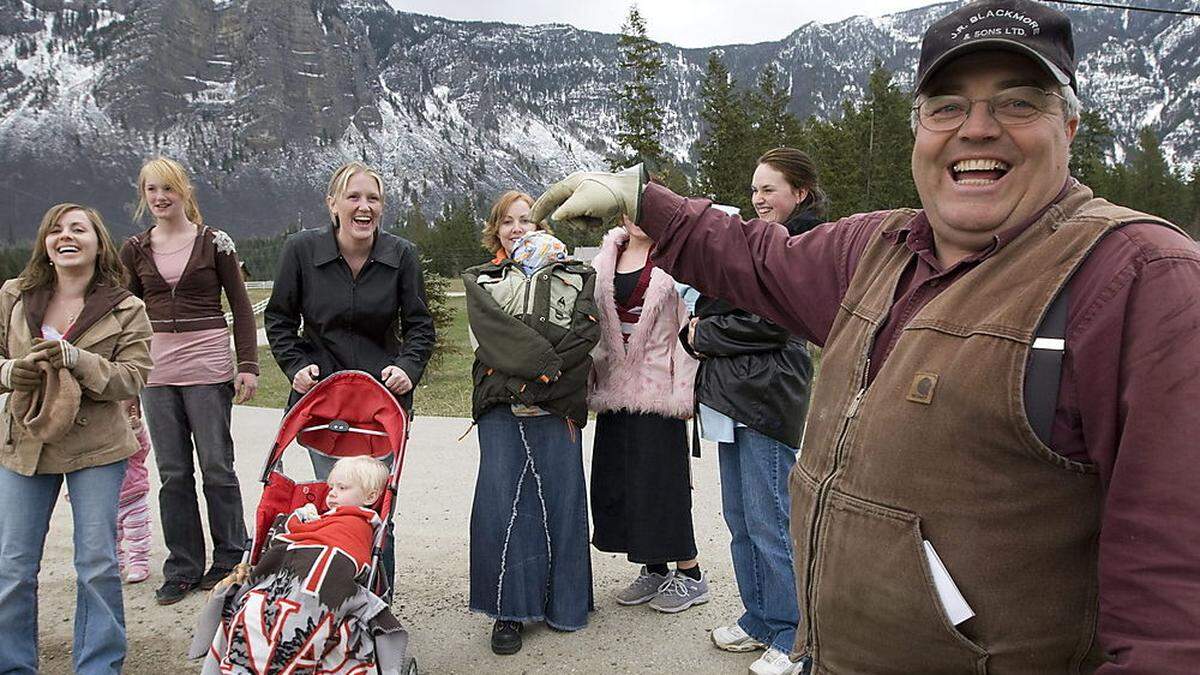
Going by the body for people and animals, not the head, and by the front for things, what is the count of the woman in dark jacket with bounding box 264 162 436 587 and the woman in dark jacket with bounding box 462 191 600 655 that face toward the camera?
2

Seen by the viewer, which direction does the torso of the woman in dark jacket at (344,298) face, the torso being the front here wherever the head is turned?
toward the camera

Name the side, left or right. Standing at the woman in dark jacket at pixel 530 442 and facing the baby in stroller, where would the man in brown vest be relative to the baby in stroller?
left

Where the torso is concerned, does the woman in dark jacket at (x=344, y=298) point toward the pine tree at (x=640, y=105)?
no

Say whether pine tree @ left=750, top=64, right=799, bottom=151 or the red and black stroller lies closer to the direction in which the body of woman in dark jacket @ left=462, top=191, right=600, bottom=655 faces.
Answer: the red and black stroller

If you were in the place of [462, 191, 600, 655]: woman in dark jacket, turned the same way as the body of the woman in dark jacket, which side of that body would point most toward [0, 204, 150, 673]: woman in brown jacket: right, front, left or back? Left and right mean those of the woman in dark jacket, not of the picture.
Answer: right

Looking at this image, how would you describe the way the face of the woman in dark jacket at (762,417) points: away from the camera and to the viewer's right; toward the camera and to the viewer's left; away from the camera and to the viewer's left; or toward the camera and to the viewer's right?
toward the camera and to the viewer's left

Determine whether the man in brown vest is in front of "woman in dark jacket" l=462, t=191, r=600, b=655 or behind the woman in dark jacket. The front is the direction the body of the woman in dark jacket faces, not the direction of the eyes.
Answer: in front

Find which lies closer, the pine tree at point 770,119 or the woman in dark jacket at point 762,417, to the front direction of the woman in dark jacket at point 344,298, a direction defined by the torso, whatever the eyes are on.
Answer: the woman in dark jacket

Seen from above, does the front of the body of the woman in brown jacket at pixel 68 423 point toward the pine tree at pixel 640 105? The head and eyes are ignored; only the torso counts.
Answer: no

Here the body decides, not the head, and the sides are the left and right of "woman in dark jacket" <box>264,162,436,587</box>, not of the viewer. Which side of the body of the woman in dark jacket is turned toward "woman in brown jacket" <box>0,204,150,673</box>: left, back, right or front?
right

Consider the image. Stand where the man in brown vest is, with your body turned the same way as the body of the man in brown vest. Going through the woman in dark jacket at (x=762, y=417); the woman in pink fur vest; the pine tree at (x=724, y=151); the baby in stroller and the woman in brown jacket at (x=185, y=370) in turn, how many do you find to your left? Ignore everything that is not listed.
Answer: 0

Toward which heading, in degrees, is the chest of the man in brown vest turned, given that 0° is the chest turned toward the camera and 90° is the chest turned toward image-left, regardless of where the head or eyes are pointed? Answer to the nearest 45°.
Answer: approximately 45°

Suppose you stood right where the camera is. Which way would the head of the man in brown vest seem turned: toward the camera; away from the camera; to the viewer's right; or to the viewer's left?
toward the camera

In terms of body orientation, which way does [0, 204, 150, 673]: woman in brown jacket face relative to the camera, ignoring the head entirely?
toward the camera

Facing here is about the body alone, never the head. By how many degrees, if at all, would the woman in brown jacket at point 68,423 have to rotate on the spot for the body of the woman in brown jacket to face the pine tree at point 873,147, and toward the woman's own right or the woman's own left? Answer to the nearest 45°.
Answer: approximately 135° to the woman's own left

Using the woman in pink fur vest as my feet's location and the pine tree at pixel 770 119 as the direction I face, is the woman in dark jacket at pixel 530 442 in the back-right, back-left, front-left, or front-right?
back-left
